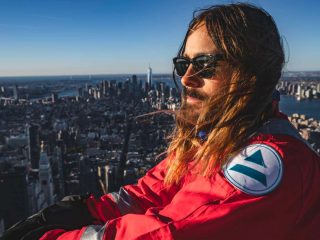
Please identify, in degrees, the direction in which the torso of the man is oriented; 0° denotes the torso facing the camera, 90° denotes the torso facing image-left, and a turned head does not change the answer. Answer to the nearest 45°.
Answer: approximately 90°

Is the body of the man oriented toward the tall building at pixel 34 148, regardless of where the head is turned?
no

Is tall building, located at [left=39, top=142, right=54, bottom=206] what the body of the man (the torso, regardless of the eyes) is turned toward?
no
